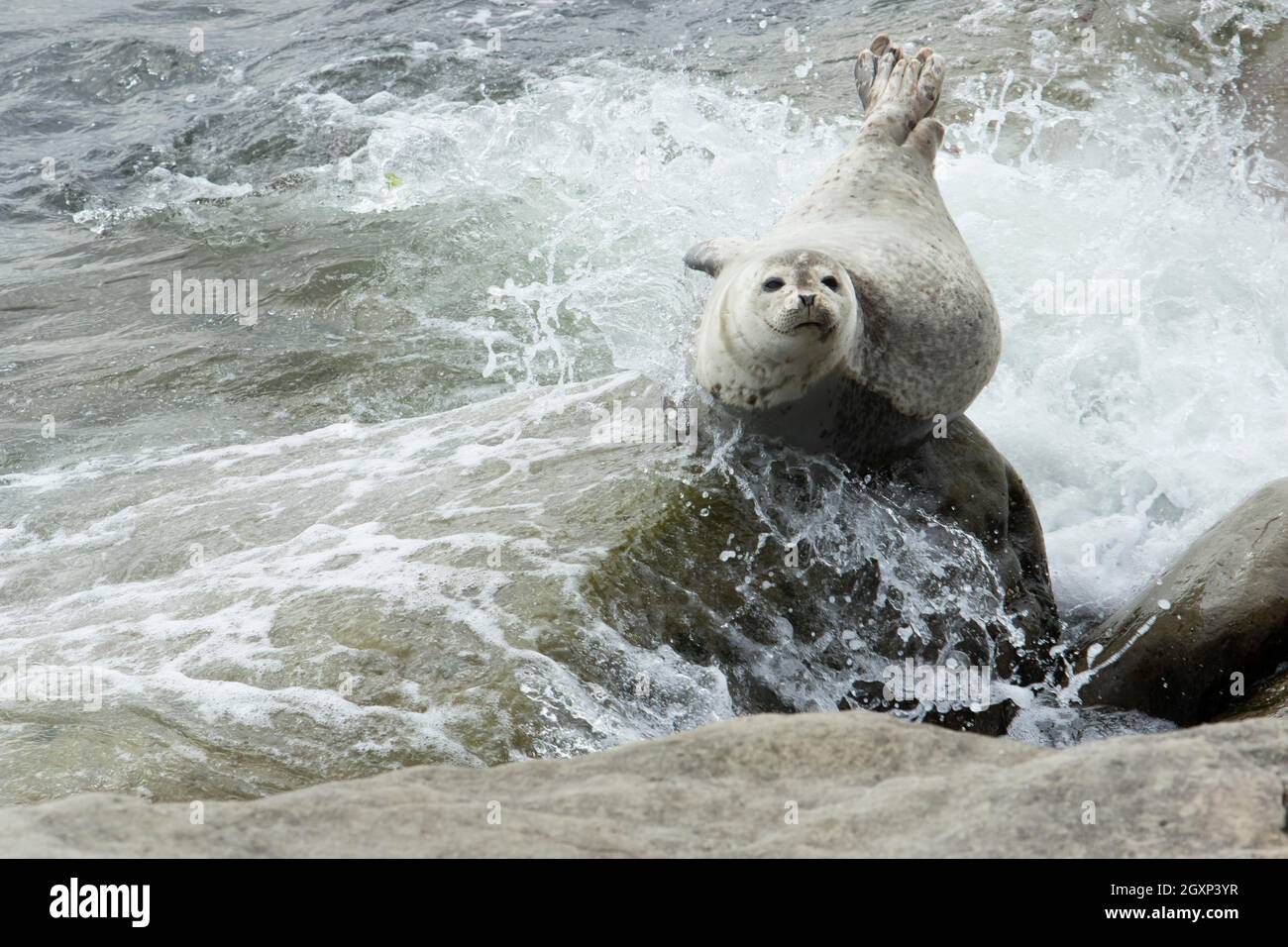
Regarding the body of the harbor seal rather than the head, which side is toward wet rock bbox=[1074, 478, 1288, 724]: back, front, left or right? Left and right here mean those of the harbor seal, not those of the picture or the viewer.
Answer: left

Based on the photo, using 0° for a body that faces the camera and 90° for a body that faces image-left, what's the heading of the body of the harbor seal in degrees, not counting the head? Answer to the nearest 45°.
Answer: approximately 0°

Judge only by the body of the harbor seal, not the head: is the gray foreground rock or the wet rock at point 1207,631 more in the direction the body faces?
the gray foreground rock

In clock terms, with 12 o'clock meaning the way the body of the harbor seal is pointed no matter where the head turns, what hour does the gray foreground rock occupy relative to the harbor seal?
The gray foreground rock is roughly at 12 o'clock from the harbor seal.
